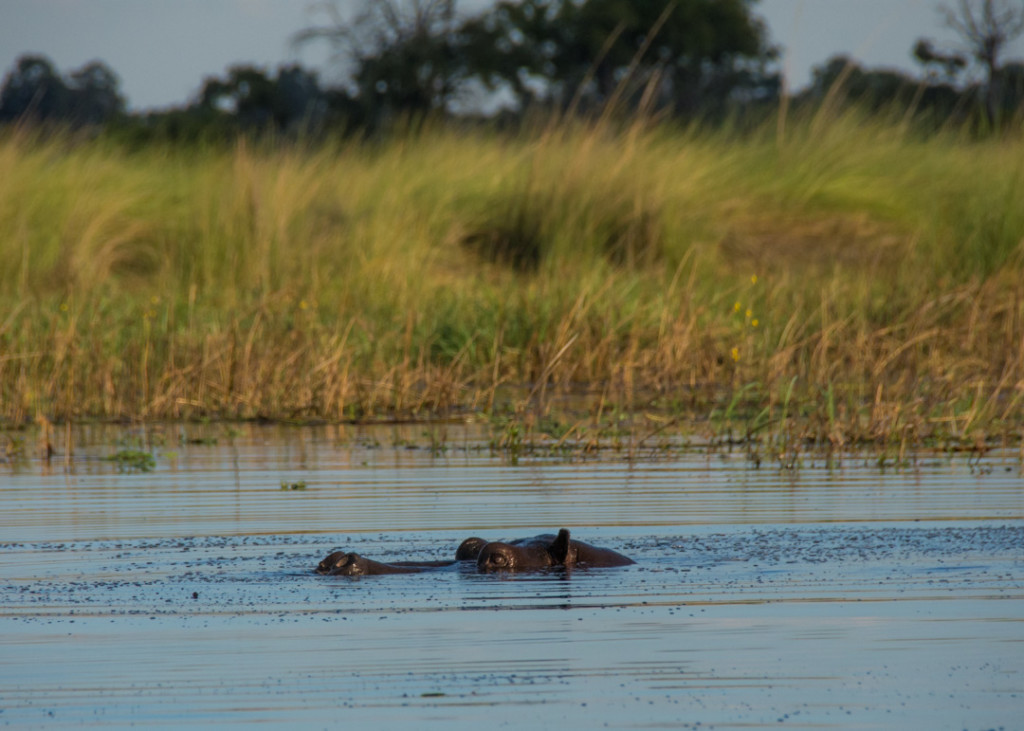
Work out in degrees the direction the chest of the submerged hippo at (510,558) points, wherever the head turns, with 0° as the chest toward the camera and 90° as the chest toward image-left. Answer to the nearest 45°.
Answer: approximately 90°

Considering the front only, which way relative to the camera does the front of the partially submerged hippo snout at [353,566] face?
to the viewer's left

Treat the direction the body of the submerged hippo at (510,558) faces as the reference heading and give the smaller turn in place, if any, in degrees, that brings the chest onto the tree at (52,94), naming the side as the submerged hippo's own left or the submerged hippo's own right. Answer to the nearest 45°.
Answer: approximately 90° to the submerged hippo's own right

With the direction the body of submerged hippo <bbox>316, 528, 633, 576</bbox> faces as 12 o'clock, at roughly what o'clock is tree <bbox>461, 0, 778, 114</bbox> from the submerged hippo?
The tree is roughly at 3 o'clock from the submerged hippo.

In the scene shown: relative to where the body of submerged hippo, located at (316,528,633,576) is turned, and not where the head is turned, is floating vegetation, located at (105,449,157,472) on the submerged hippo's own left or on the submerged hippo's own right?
on the submerged hippo's own right

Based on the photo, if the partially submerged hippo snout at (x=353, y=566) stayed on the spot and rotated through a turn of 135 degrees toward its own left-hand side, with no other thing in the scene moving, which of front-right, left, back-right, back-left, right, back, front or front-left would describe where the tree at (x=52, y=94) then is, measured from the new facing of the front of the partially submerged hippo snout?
back-left

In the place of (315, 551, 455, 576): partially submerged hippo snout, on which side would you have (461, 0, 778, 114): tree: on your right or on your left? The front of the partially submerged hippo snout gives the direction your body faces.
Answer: on your right
